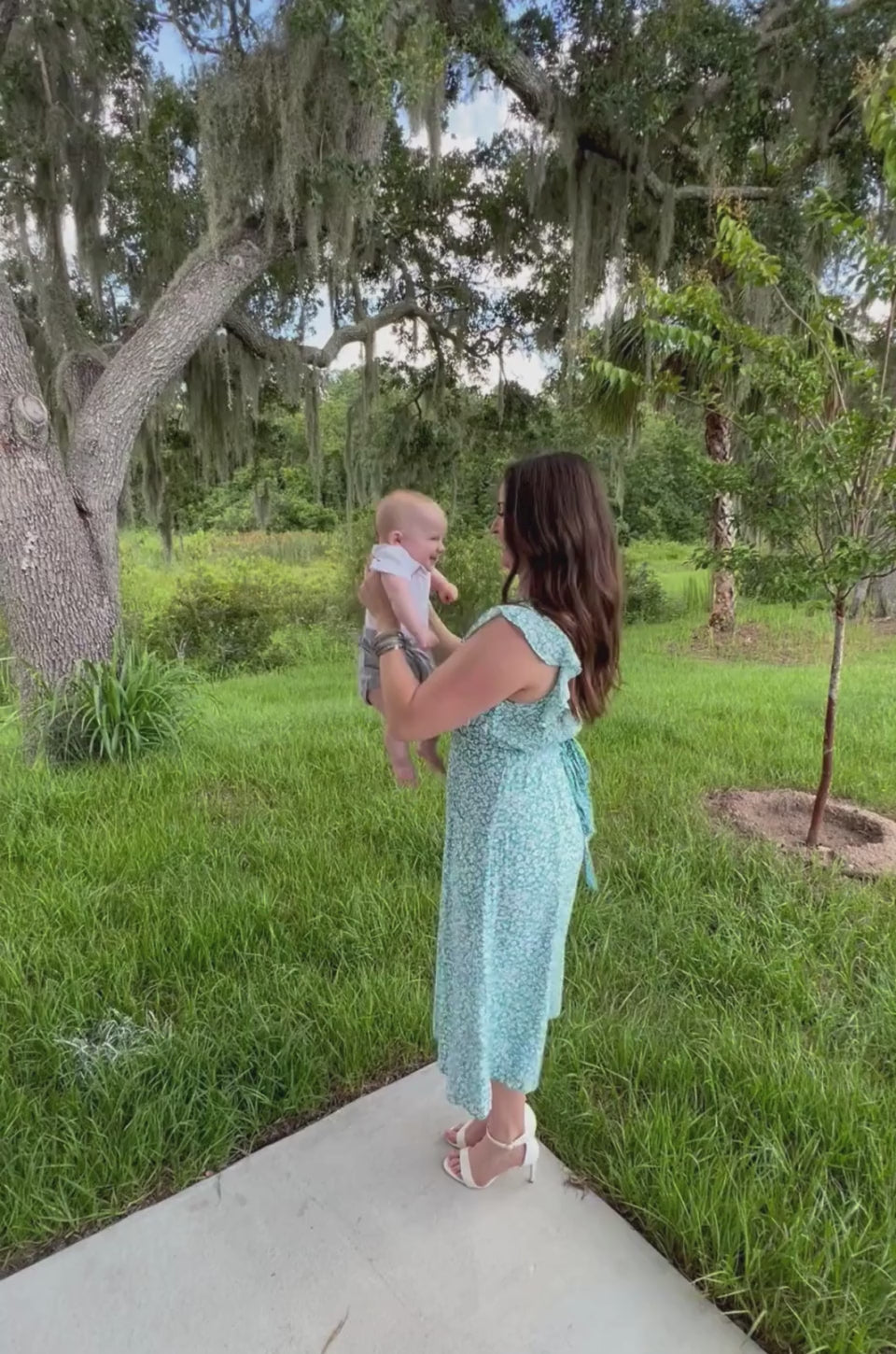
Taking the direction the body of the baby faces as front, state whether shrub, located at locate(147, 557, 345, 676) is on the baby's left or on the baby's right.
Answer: on the baby's left

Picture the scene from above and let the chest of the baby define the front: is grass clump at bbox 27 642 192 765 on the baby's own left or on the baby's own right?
on the baby's own left

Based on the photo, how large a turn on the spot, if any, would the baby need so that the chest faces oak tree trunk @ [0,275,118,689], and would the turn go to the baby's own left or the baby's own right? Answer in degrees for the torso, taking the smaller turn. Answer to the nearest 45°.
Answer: approximately 135° to the baby's own left

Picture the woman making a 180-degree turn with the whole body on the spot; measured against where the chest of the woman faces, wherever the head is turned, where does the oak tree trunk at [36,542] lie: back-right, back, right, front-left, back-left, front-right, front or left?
back-left

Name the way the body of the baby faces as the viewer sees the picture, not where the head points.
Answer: to the viewer's right

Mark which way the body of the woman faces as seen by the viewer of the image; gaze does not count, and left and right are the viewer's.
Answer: facing to the left of the viewer
